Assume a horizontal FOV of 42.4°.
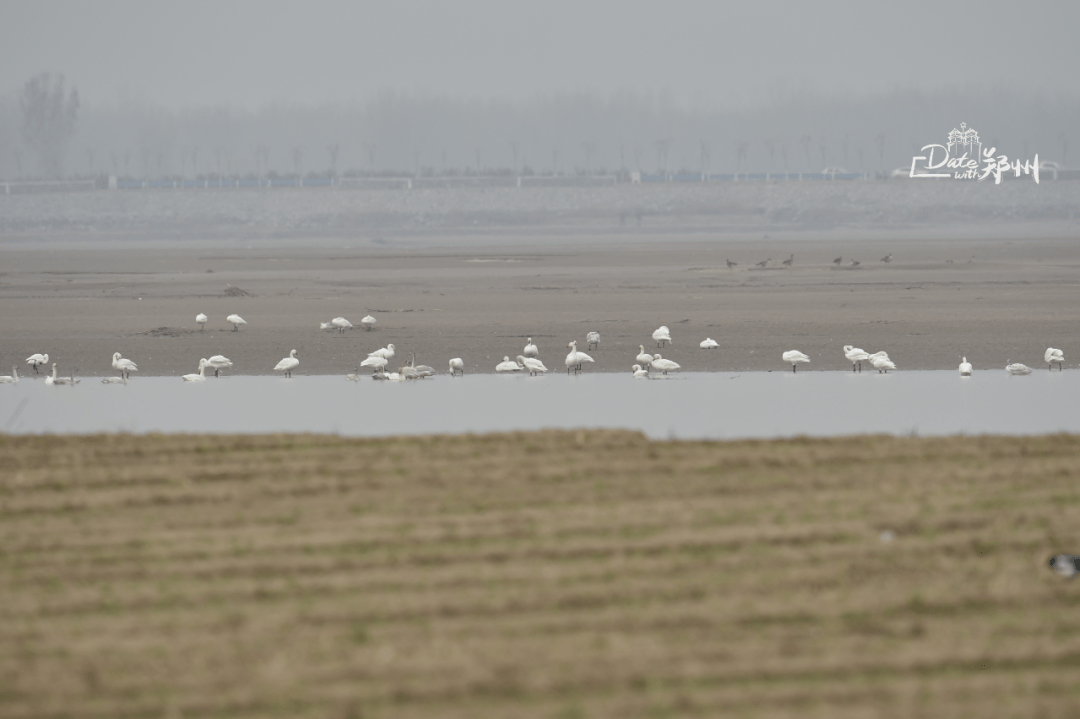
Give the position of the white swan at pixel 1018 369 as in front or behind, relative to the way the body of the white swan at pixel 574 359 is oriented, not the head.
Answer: behind

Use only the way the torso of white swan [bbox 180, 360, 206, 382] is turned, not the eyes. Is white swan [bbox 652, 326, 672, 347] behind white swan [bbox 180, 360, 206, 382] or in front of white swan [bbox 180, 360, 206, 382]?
in front

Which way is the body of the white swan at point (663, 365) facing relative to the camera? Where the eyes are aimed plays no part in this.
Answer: to the viewer's left

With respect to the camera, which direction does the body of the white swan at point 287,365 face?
to the viewer's right

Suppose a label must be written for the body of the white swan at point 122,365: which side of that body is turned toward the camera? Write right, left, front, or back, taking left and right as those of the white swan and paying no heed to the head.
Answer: left

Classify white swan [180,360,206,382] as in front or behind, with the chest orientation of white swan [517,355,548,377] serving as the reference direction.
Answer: in front

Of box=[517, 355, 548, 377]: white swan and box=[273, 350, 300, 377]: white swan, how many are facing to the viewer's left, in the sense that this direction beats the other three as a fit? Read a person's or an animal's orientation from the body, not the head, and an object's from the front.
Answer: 1

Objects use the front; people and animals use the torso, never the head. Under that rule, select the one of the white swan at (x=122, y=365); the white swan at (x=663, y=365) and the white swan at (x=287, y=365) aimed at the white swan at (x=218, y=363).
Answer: the white swan at (x=663, y=365)

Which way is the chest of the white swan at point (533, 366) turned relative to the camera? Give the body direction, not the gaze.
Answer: to the viewer's left

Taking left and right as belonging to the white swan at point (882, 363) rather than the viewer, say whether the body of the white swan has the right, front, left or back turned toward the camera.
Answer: left

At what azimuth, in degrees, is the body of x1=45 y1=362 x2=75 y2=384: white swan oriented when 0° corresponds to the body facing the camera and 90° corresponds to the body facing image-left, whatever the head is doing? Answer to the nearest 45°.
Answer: approximately 90°

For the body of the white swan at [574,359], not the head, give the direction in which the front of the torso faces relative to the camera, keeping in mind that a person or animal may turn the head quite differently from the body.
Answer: to the viewer's left

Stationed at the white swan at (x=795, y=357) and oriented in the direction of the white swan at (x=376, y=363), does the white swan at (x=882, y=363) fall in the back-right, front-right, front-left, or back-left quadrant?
back-left
